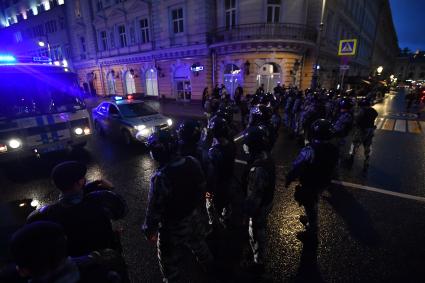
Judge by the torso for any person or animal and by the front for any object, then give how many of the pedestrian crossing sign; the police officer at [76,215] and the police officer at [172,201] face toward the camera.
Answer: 1

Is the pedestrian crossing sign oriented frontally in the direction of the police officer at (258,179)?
yes

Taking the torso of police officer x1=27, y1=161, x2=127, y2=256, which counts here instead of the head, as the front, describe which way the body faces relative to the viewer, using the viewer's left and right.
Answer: facing away from the viewer and to the right of the viewer

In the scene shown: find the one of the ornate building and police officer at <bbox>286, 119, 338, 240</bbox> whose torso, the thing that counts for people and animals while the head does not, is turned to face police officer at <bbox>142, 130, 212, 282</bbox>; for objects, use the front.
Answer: the ornate building

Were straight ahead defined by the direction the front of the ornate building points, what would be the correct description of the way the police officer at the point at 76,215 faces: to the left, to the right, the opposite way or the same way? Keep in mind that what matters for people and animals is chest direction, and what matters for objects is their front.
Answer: the opposite way

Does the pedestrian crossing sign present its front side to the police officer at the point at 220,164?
yes

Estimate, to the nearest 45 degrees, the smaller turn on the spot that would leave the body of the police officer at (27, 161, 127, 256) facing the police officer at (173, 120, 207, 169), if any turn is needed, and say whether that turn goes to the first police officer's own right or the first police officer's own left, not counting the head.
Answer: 0° — they already face them

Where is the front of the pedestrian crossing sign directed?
toward the camera

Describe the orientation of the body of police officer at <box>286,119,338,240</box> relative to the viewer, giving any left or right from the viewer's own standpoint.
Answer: facing away from the viewer and to the left of the viewer

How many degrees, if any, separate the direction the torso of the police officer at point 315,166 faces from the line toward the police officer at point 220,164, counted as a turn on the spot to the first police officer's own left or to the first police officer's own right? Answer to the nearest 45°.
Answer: approximately 45° to the first police officer's own left

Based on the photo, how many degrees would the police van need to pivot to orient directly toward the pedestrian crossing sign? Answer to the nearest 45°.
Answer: approximately 45° to its left

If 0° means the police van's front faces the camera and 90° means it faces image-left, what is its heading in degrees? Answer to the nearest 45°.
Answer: approximately 315°

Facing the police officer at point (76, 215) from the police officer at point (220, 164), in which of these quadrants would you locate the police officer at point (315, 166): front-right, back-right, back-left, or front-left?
back-left
